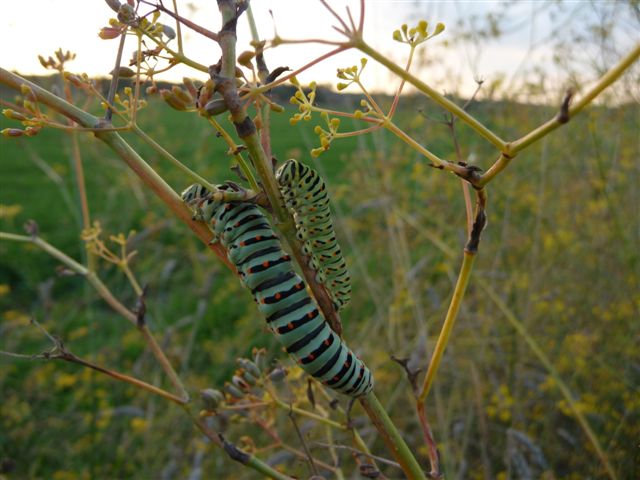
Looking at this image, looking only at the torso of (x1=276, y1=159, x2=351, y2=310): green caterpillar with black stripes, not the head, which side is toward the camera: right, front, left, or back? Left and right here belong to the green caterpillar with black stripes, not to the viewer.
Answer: left
